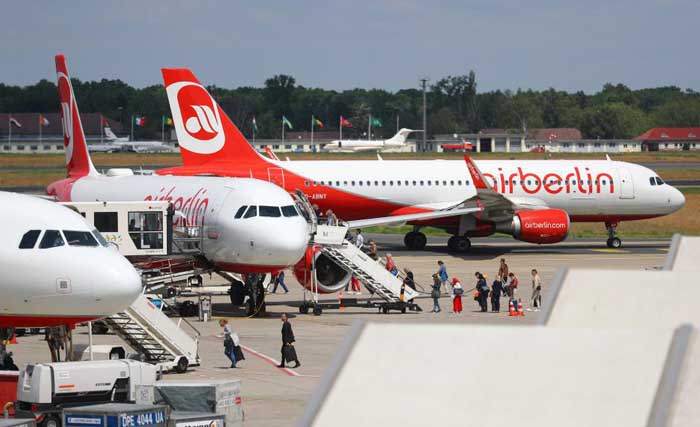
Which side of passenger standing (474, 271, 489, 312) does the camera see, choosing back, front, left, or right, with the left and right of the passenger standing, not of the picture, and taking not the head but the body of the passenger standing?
left

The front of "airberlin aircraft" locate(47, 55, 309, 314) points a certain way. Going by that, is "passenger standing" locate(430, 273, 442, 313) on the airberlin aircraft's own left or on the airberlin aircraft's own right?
on the airberlin aircraft's own left

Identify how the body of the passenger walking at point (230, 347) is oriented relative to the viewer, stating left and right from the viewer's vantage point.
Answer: facing to the left of the viewer

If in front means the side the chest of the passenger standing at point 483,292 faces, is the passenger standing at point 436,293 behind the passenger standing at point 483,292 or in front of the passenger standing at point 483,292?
in front

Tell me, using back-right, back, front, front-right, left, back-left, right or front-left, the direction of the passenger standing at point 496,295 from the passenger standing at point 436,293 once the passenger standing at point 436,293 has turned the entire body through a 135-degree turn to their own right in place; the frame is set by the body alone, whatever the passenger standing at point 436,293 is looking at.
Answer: front-right

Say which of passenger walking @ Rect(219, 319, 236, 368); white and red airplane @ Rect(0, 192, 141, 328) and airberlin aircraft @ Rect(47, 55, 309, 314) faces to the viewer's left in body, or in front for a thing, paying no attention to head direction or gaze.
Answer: the passenger walking

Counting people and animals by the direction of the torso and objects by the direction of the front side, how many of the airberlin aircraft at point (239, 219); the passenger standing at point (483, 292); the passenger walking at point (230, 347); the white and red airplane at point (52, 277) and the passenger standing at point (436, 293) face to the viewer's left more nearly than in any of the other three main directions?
3

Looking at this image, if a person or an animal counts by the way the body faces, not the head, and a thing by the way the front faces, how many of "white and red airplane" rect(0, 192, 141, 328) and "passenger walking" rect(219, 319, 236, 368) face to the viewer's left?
1

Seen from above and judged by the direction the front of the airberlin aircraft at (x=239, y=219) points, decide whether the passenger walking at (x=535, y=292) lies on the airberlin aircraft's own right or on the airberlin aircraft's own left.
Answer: on the airberlin aircraft's own left

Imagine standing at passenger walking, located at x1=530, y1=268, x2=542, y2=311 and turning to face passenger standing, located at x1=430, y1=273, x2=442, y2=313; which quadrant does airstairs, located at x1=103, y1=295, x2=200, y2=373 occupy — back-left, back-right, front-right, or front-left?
front-left

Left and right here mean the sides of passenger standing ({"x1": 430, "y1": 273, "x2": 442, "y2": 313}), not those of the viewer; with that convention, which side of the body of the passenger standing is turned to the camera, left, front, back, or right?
left

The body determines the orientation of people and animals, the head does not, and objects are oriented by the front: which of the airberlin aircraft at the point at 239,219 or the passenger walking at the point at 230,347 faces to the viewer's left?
the passenger walking

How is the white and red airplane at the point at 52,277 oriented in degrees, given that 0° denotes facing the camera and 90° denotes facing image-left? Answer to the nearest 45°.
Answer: approximately 315°

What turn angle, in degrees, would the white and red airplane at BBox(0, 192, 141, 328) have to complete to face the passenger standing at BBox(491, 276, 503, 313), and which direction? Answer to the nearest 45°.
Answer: approximately 90° to its left

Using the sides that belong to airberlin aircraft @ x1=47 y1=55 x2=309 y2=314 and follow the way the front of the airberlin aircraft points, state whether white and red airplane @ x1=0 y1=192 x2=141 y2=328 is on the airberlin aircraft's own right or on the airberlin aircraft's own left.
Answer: on the airberlin aircraft's own right
